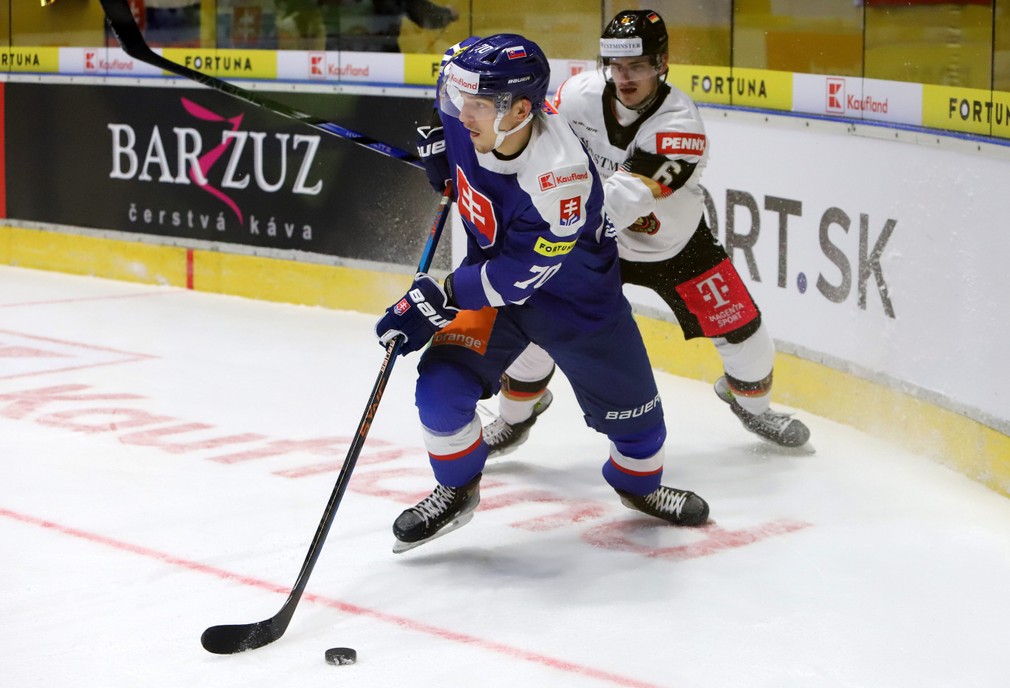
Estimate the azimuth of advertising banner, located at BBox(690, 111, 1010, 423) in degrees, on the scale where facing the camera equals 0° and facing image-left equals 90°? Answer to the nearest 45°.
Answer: approximately 45°

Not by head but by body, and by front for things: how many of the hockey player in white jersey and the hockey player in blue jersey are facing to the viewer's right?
0

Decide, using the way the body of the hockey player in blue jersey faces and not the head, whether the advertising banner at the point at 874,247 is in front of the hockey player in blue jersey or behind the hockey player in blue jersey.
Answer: behind

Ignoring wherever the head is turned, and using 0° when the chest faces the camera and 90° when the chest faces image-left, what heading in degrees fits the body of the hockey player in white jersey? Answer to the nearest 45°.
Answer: approximately 45°

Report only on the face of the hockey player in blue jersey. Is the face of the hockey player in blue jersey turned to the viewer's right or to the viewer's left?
to the viewer's left

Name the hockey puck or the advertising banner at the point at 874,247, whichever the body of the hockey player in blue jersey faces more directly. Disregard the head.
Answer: the hockey puck

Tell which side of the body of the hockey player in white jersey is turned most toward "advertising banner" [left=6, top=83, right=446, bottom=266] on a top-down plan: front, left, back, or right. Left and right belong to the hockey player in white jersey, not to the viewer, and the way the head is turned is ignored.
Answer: right

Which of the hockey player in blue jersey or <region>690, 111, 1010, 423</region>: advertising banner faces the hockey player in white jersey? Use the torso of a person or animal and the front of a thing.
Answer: the advertising banner

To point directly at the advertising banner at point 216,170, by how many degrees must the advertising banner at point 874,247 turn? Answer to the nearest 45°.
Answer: approximately 90° to its right
